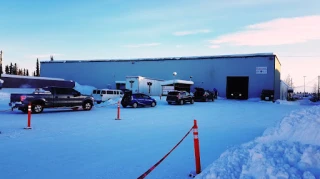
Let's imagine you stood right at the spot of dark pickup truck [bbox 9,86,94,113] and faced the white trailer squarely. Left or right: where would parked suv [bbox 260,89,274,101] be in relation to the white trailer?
right

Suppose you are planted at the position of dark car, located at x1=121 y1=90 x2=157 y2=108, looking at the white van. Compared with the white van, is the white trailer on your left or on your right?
right

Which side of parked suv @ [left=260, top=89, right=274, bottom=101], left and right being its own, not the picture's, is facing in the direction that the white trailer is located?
left

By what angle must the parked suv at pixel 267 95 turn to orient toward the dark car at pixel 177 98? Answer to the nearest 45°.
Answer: approximately 135° to its left

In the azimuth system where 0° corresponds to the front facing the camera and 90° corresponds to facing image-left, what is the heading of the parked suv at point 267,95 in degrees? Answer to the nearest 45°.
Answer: approximately 180°

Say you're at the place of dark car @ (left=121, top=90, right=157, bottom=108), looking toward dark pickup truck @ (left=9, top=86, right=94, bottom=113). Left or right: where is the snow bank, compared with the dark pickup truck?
left
